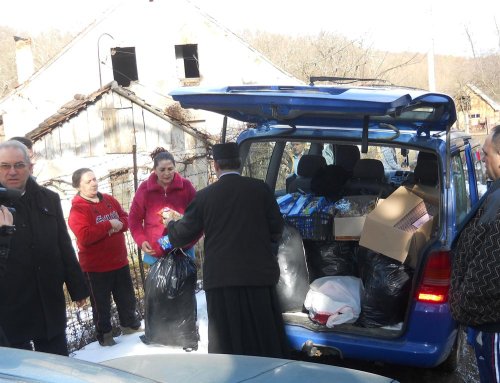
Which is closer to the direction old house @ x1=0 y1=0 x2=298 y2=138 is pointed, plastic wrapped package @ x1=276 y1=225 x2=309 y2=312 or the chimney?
the plastic wrapped package

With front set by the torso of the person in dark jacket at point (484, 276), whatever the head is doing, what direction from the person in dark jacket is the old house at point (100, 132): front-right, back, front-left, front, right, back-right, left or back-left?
front-right

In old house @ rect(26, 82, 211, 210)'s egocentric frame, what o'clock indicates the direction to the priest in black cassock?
The priest in black cassock is roughly at 12 o'clock from the old house.

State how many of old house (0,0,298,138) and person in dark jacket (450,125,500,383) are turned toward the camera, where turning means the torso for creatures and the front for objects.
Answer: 1

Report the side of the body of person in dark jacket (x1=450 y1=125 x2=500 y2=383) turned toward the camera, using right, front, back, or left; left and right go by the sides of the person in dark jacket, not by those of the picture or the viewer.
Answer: left

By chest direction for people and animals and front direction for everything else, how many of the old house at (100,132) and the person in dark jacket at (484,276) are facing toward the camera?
1

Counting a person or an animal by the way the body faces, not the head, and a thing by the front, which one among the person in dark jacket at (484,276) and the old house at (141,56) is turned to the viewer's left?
the person in dark jacket
